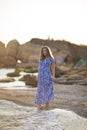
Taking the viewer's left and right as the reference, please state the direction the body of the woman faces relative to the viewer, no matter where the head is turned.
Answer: facing the viewer and to the left of the viewer
